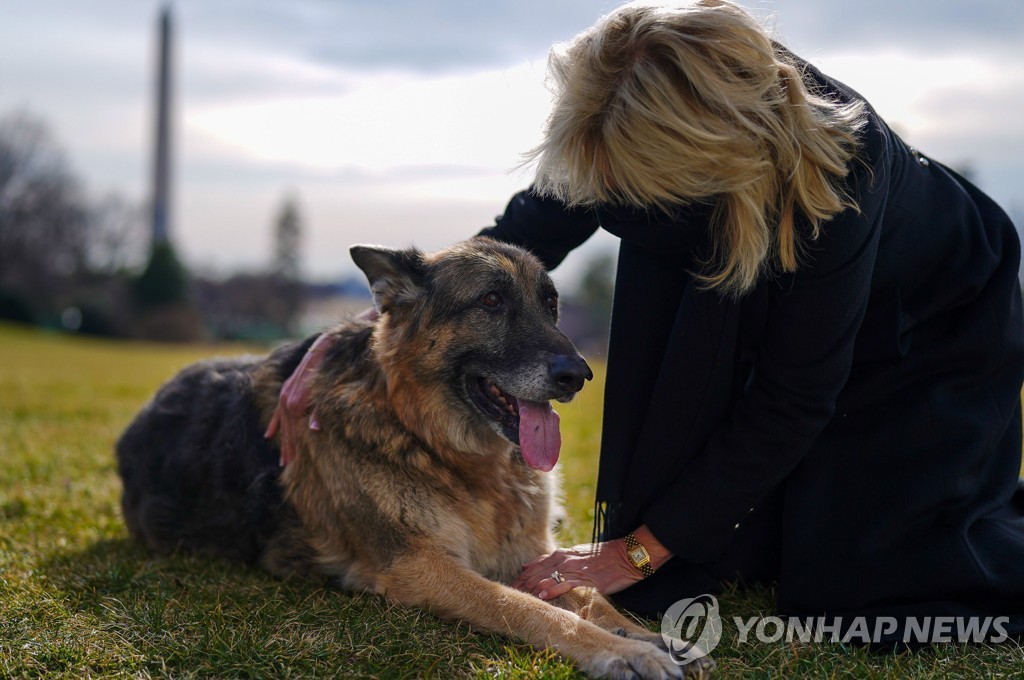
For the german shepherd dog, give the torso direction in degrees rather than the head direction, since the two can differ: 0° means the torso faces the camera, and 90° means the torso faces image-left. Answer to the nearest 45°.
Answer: approximately 315°

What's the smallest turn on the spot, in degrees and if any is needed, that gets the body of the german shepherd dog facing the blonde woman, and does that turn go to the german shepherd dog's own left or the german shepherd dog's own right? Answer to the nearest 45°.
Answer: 0° — it already faces them

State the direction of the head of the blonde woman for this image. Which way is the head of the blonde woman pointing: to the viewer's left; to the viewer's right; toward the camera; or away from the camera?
to the viewer's left
